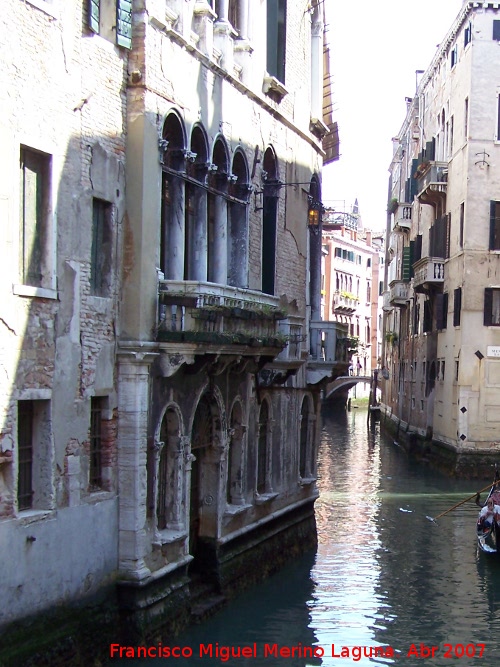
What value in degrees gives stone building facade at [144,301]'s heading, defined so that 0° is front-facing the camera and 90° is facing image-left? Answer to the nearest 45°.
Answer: approximately 315°

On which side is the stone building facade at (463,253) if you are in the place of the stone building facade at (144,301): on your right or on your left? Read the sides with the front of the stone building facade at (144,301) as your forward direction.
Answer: on your left

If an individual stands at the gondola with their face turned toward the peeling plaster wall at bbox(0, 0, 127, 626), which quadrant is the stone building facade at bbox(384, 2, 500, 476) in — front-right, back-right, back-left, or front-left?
back-right
